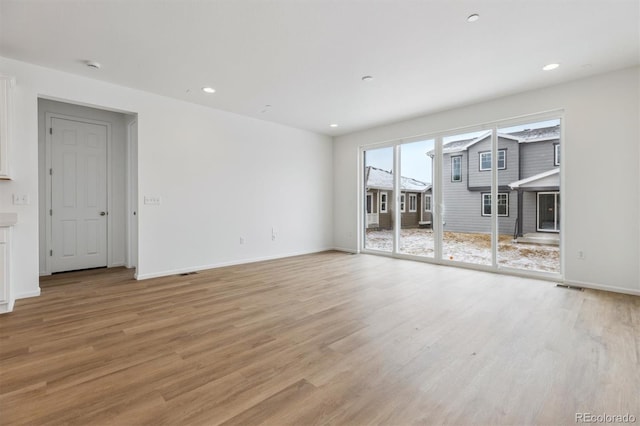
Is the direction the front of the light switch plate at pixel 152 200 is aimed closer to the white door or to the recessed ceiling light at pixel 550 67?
the recessed ceiling light

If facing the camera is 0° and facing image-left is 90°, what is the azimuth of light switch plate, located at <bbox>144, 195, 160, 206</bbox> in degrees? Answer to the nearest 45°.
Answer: approximately 0°

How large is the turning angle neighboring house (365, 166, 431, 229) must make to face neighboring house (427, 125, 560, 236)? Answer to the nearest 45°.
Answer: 0° — it already faces it

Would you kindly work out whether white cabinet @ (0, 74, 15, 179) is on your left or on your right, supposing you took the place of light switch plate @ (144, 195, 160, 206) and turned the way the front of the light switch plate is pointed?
on your right

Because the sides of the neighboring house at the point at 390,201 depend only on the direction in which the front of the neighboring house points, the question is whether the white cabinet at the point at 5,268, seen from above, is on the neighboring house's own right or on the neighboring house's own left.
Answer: on the neighboring house's own right

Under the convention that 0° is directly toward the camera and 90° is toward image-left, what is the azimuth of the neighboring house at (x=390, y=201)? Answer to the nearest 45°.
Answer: approximately 315°

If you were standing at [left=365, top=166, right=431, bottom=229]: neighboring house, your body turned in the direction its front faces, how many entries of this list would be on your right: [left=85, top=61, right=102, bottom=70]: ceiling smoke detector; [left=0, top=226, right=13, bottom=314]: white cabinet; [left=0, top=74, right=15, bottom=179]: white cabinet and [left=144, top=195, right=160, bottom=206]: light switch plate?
4

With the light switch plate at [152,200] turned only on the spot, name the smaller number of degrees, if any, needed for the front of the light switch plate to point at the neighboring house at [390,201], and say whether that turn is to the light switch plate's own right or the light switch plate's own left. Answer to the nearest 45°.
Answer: approximately 90° to the light switch plate's own left
